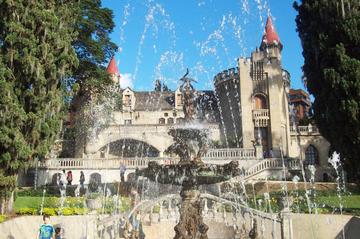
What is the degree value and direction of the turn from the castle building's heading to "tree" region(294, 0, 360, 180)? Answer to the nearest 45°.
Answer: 0° — it already faces it

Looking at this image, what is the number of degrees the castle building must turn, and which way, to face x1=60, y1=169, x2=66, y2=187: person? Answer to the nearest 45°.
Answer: approximately 45° to its right

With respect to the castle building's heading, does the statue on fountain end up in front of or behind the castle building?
in front

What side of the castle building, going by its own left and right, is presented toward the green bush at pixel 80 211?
front

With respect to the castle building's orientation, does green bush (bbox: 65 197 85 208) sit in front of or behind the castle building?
in front

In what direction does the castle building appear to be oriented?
toward the camera

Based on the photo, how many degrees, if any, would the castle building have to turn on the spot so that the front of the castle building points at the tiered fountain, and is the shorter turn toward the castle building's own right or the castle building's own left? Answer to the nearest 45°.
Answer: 0° — it already faces it
